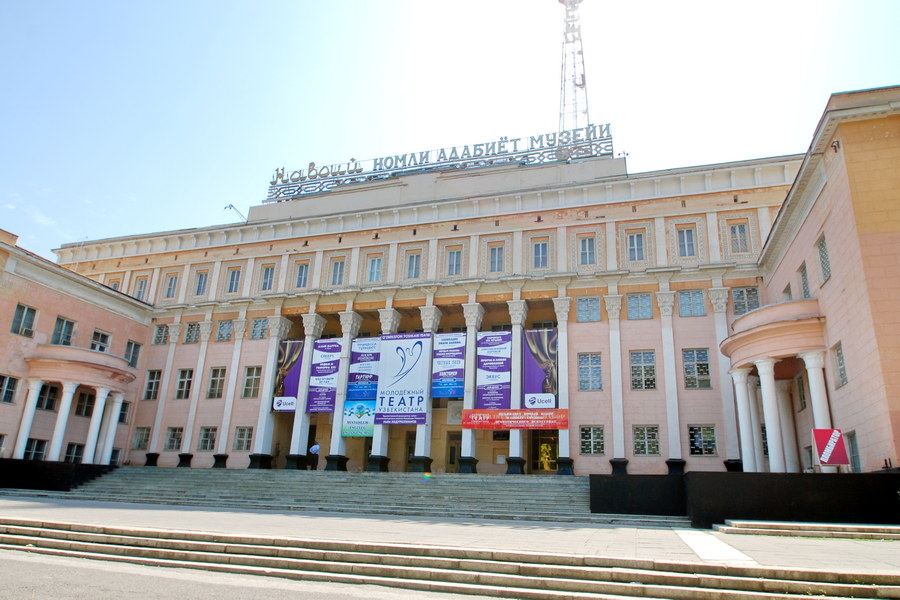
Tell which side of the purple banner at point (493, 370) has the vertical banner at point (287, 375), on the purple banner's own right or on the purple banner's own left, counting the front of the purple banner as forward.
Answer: on the purple banner's own right

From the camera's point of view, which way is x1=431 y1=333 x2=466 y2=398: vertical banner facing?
toward the camera

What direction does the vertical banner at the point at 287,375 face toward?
toward the camera

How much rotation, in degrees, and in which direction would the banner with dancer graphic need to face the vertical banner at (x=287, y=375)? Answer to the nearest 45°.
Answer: approximately 135° to its right

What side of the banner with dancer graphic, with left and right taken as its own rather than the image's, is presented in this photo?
front

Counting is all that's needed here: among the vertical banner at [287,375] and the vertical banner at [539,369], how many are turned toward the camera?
2

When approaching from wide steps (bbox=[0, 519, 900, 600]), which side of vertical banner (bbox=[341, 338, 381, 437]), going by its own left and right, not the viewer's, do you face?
front

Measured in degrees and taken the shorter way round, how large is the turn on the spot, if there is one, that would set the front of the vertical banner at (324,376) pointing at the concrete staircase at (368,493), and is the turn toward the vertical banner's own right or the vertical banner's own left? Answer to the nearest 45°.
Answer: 0° — it already faces it

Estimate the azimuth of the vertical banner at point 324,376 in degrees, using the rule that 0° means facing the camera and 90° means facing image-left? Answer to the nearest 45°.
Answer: approximately 0°

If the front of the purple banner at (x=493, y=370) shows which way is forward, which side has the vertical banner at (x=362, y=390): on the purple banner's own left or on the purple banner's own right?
on the purple banner's own right

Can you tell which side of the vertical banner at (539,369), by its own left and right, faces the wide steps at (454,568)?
front
